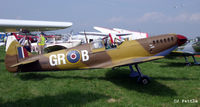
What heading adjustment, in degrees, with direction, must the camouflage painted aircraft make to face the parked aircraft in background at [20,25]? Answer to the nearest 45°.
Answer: approximately 135° to its left

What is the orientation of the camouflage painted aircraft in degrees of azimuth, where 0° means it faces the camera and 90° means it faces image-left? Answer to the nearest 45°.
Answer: approximately 270°

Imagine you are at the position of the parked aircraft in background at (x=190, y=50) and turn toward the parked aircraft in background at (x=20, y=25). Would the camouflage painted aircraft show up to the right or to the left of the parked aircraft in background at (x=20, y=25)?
left

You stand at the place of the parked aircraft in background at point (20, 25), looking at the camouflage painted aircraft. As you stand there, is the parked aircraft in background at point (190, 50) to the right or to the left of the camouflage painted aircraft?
left

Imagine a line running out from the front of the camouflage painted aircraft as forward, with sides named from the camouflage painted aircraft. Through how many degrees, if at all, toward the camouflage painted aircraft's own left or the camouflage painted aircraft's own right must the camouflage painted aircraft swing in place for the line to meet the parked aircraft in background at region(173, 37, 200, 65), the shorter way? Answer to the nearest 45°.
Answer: approximately 45° to the camouflage painted aircraft's own left
